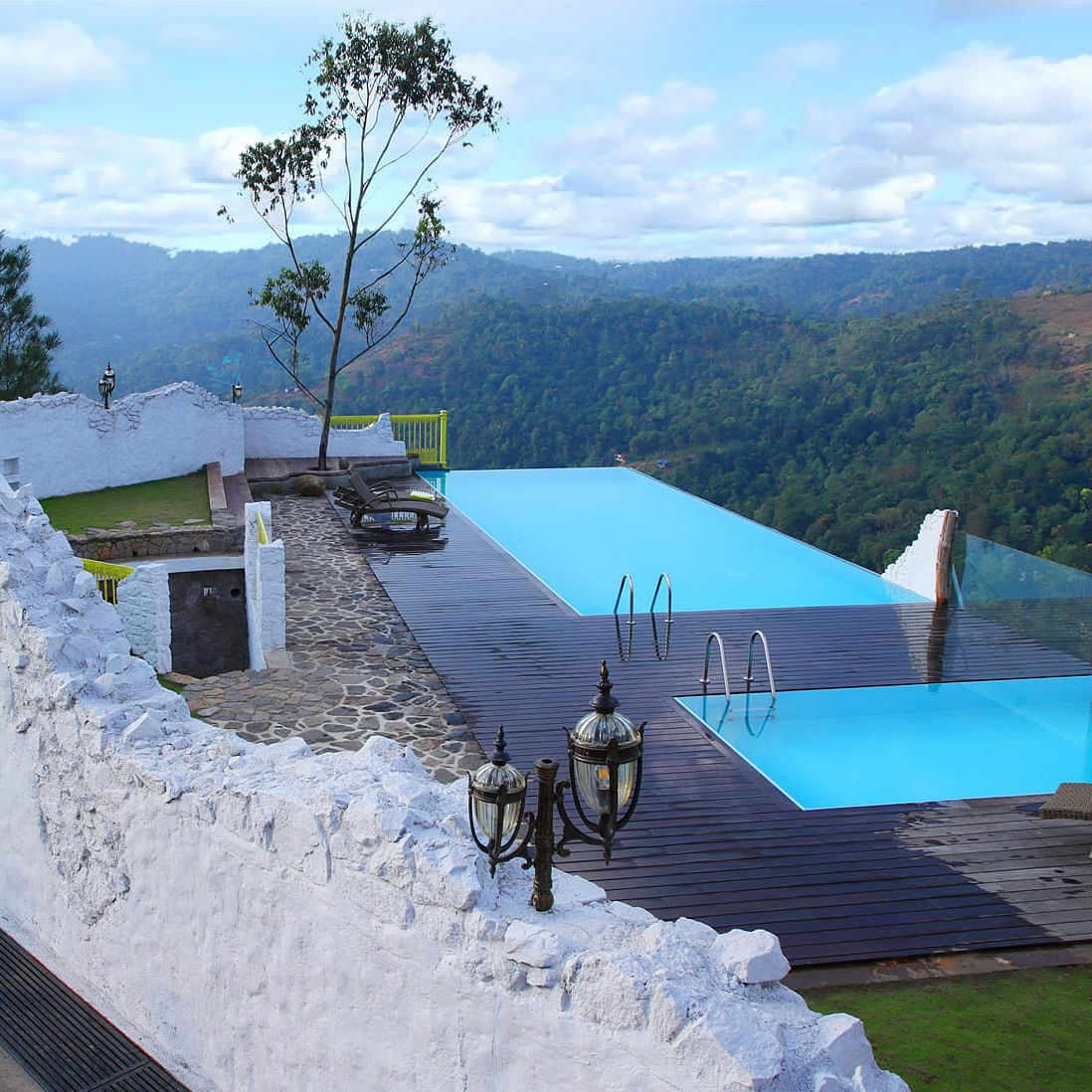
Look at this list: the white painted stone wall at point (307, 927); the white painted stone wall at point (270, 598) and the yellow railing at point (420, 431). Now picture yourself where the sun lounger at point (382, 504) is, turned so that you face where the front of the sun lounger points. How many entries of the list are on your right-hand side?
2

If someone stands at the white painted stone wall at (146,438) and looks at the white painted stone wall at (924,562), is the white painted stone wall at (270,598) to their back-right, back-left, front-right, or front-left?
front-right

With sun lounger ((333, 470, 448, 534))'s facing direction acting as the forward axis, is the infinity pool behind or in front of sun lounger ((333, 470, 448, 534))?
in front

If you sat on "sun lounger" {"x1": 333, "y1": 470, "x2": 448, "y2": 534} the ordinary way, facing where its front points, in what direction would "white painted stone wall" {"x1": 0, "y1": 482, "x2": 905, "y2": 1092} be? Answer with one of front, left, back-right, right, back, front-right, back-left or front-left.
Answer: right

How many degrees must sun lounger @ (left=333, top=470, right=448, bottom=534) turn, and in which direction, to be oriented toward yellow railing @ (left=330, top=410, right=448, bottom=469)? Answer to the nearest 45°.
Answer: approximately 90° to its left

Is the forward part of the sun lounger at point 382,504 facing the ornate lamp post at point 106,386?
no

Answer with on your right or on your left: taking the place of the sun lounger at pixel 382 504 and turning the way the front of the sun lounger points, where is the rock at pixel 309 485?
on your left

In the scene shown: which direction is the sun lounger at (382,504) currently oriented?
to the viewer's right

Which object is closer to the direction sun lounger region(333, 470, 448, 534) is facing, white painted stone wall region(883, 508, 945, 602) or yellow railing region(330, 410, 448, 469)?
the white painted stone wall

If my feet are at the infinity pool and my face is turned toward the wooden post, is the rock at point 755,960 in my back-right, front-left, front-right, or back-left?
front-right

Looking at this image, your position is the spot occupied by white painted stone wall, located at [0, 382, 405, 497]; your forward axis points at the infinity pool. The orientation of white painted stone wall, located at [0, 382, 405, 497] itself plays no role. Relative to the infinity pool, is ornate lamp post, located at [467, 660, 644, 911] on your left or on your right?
right

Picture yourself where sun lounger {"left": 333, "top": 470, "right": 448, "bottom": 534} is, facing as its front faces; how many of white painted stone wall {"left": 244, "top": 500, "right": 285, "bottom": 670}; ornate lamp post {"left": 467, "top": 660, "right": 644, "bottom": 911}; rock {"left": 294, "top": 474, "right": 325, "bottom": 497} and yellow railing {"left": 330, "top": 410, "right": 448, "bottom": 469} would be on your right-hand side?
2

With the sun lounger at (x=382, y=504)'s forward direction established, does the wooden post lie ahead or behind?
ahead
